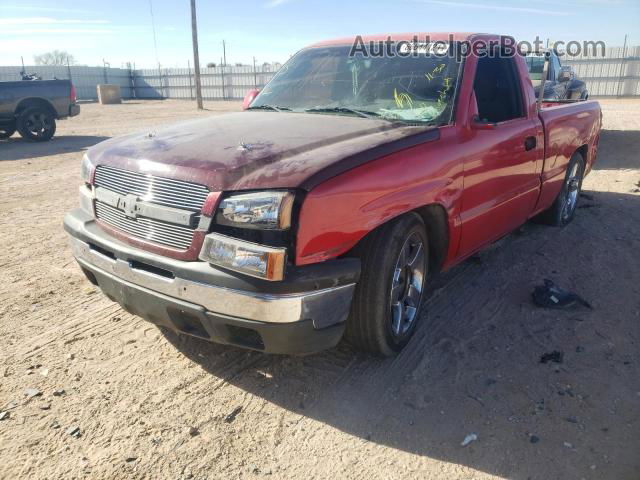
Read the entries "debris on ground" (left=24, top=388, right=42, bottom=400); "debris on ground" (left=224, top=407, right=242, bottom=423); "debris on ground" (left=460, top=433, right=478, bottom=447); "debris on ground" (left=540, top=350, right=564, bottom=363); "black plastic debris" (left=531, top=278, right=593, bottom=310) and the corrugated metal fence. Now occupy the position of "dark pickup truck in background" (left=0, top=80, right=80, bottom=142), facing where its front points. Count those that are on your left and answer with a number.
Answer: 5

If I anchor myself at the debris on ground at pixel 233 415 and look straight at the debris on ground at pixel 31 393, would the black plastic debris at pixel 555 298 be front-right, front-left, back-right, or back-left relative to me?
back-right

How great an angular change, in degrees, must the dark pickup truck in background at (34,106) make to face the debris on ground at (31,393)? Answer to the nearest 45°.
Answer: approximately 90° to its left

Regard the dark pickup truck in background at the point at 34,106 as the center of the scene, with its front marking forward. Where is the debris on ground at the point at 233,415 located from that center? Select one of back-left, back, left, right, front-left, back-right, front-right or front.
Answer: left

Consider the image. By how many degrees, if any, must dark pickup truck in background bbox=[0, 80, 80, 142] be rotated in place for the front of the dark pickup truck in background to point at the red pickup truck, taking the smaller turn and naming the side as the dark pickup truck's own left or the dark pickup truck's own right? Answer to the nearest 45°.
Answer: approximately 90° to the dark pickup truck's own left

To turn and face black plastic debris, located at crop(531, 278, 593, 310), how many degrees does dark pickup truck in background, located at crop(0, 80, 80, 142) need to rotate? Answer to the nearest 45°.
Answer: approximately 90° to its left

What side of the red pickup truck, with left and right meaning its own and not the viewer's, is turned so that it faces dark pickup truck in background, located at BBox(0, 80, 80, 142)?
right

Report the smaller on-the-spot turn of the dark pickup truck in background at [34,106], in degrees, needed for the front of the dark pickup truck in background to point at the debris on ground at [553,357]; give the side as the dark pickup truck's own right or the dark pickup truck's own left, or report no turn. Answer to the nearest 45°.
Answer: approximately 90° to the dark pickup truck's own left

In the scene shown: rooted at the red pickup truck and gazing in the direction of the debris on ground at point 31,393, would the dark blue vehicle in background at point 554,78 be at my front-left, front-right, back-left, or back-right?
back-right

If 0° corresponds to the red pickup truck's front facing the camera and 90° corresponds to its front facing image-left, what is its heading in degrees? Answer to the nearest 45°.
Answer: approximately 45°

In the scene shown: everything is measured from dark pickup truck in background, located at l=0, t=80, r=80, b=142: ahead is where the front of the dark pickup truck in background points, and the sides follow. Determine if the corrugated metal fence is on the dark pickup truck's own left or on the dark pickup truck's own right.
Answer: on the dark pickup truck's own right

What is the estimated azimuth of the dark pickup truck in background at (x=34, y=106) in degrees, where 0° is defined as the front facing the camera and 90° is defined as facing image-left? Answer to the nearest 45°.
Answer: approximately 90°
